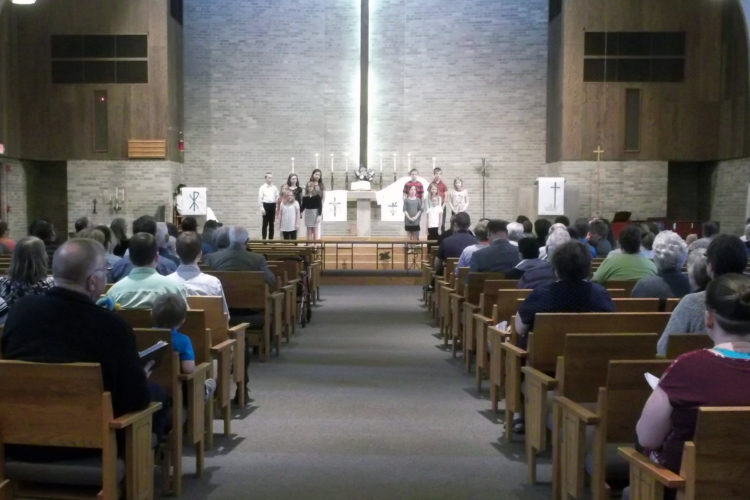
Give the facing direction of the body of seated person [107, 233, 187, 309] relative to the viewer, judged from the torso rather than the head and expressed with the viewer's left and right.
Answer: facing away from the viewer

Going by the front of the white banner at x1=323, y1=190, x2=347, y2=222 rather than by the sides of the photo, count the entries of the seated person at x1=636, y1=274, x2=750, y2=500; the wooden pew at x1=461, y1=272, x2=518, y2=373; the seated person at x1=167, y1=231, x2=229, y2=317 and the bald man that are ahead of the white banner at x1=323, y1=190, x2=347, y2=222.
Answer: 4

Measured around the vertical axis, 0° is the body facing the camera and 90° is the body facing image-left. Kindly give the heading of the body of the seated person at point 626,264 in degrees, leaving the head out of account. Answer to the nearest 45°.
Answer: approximately 180°

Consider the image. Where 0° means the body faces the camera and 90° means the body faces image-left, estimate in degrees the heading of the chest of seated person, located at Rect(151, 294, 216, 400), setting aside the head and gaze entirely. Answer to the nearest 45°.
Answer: approximately 180°

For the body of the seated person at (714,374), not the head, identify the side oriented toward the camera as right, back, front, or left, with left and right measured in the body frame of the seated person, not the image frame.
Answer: back

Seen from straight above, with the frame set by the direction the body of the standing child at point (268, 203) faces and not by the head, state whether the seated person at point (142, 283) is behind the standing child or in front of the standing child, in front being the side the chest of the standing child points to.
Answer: in front

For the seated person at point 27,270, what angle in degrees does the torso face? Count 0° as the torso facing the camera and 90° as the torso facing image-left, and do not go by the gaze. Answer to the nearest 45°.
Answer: approximately 180°

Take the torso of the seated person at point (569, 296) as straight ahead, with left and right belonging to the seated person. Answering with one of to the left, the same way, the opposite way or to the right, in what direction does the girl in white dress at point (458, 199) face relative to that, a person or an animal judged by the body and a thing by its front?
the opposite way

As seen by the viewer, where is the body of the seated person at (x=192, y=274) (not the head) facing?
away from the camera

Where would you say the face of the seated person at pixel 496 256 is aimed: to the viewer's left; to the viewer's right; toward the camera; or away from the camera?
away from the camera

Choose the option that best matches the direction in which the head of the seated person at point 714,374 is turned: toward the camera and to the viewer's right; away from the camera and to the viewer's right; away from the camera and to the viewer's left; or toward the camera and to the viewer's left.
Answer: away from the camera and to the viewer's left

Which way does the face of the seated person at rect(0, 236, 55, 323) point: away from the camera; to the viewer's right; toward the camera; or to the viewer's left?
away from the camera

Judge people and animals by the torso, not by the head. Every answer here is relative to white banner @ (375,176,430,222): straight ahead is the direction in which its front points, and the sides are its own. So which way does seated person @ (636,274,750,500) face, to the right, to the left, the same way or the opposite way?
the opposite way

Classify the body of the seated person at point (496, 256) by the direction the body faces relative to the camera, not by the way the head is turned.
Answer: away from the camera

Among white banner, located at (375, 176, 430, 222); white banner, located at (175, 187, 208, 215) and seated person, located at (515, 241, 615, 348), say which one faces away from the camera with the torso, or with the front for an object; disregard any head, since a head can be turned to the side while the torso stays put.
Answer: the seated person
